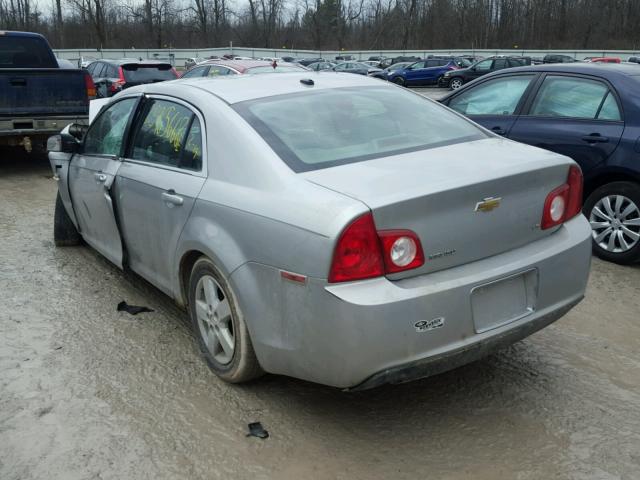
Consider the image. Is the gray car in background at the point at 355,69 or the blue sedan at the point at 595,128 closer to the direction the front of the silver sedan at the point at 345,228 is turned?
the gray car in background

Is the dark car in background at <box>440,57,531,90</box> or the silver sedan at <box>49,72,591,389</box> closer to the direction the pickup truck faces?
the dark car in background

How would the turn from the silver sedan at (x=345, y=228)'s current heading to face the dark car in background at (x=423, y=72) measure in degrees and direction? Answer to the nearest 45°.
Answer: approximately 45° to its right

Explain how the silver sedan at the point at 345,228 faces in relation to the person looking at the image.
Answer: facing away from the viewer and to the left of the viewer

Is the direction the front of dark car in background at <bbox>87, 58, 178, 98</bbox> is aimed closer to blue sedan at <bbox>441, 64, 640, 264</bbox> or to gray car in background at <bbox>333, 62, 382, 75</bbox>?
the gray car in background

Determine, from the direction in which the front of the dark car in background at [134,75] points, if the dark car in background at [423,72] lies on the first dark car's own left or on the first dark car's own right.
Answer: on the first dark car's own right

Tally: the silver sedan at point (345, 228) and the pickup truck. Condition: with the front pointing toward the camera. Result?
0

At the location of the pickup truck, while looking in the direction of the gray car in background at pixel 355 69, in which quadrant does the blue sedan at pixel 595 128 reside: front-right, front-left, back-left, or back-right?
back-right

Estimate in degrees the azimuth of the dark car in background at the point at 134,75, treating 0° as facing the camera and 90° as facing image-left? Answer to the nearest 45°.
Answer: approximately 135°

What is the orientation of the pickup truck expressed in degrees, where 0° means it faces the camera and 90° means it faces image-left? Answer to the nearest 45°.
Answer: approximately 180°

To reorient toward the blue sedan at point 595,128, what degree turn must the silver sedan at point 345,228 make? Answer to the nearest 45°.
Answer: approximately 90° to its right

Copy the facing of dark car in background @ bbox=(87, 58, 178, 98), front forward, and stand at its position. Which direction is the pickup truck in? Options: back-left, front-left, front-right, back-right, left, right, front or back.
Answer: back-left

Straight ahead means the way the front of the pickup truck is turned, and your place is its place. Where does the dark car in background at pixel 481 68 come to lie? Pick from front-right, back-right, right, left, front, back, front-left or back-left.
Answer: front-right

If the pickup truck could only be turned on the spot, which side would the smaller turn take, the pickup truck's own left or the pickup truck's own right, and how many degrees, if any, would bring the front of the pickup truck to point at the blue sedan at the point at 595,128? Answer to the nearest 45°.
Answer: approximately 135° to the pickup truck's own right
